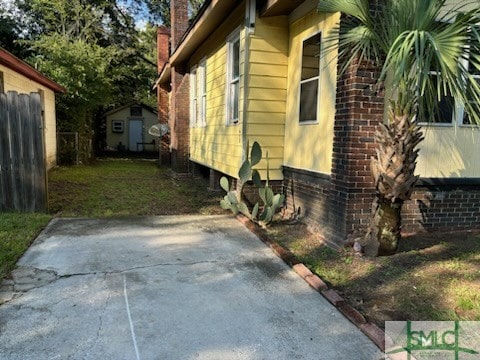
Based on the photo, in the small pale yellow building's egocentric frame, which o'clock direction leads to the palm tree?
The palm tree is roughly at 12 o'clock from the small pale yellow building.

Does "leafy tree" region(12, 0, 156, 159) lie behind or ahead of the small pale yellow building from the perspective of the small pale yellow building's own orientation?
ahead

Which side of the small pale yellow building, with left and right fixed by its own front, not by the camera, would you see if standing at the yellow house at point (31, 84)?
front

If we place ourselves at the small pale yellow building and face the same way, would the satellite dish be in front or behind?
in front

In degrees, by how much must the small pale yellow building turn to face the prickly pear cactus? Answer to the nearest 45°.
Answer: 0° — it already faces it

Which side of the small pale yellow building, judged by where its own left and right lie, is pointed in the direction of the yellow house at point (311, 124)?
front

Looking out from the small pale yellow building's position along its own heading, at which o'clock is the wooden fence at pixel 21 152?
The wooden fence is roughly at 12 o'clock from the small pale yellow building.

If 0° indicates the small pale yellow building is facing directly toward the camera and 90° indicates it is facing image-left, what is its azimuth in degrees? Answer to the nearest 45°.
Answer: approximately 0°
